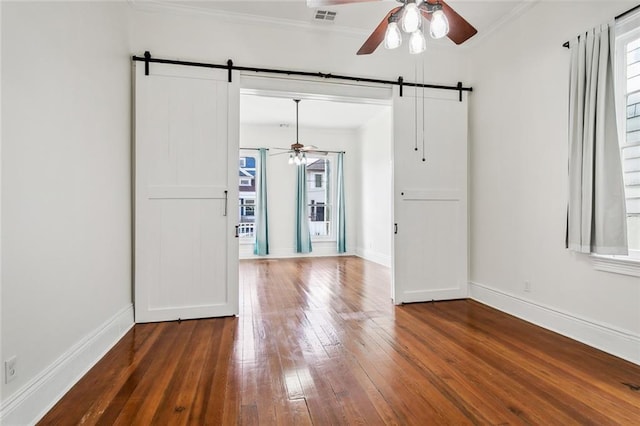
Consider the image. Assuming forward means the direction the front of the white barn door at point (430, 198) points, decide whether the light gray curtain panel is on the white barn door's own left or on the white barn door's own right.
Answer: on the white barn door's own left

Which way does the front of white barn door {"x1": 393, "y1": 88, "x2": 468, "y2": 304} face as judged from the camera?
facing the viewer

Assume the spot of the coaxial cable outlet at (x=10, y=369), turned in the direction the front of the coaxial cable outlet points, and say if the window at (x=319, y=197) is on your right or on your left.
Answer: on your left

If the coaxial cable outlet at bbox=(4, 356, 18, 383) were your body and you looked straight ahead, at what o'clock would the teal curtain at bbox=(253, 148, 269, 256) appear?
The teal curtain is roughly at 9 o'clock from the coaxial cable outlet.

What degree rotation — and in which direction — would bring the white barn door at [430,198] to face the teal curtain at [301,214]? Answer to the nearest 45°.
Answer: approximately 135° to its right

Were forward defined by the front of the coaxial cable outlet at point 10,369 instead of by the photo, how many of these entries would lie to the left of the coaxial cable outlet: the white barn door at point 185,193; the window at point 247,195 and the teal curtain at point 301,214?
3

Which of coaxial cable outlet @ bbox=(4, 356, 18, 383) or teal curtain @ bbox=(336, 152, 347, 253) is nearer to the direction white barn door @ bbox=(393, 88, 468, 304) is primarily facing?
the coaxial cable outlet

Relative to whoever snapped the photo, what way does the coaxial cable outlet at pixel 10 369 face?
facing the viewer and to the right of the viewer

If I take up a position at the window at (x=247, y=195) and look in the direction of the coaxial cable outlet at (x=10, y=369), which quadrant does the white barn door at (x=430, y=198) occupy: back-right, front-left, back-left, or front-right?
front-left

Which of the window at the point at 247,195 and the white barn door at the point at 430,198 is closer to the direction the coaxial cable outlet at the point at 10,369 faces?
the white barn door
